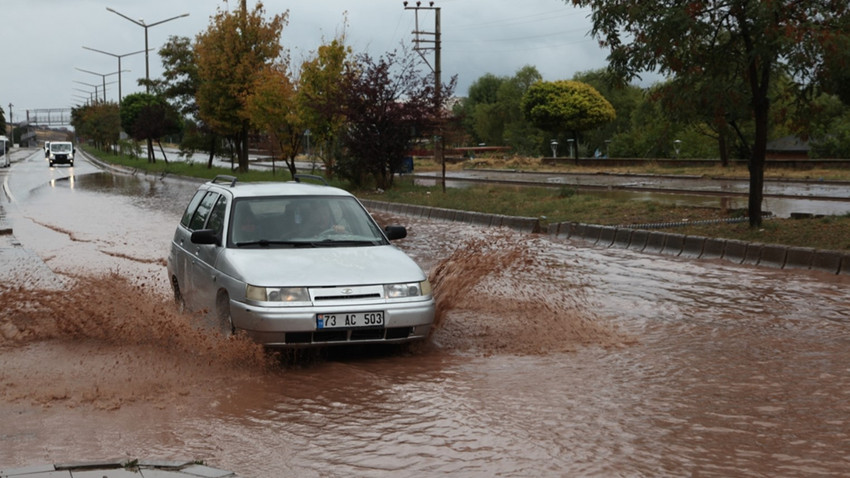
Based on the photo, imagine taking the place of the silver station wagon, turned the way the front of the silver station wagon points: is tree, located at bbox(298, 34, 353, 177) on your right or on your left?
on your left

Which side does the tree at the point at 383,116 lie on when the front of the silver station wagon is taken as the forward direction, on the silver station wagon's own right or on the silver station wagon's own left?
on the silver station wagon's own left

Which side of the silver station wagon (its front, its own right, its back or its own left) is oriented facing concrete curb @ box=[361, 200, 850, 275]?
left

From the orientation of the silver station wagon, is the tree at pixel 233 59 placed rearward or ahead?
rearward

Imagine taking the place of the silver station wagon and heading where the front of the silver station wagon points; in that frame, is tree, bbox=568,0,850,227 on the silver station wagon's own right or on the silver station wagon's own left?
on the silver station wagon's own left

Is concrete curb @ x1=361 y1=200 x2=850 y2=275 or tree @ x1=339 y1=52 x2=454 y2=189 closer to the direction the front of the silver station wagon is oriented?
the concrete curb

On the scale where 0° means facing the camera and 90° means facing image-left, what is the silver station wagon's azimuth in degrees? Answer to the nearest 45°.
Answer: approximately 315°
